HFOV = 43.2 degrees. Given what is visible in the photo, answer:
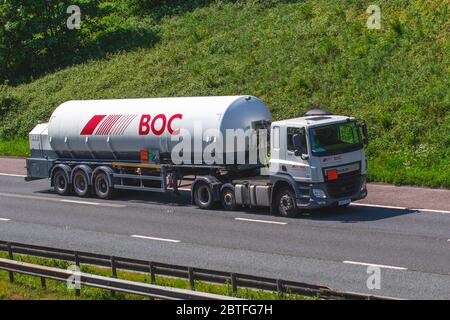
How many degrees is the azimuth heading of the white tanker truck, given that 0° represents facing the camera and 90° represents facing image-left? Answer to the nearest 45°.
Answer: approximately 315°
